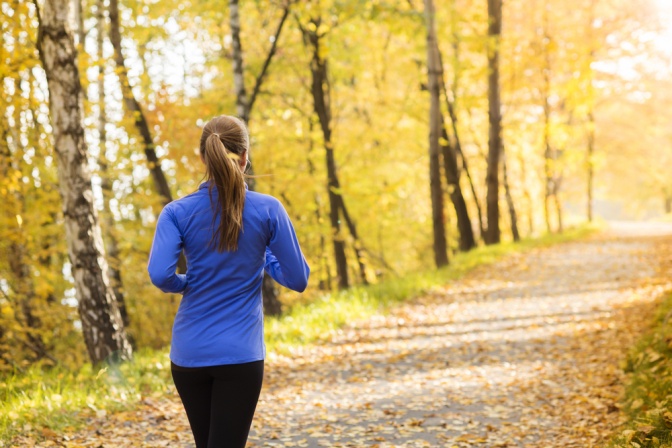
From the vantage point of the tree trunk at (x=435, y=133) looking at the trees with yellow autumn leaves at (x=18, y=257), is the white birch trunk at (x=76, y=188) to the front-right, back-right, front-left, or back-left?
front-left

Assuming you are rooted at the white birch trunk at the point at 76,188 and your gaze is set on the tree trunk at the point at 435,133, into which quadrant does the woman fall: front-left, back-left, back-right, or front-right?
back-right

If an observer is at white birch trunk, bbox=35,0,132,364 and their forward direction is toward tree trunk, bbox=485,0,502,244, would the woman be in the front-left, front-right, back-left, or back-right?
back-right

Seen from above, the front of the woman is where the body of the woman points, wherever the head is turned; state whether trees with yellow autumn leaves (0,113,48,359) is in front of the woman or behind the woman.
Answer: in front

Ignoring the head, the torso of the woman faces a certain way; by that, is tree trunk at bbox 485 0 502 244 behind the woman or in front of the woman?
in front

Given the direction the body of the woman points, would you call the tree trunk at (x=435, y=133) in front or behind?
in front

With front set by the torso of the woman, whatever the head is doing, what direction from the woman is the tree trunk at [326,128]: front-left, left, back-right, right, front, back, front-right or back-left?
front

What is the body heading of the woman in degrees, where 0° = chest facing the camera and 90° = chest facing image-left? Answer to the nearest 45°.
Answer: approximately 180°

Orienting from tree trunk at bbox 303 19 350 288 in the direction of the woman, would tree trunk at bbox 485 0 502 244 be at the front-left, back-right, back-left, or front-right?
back-left
